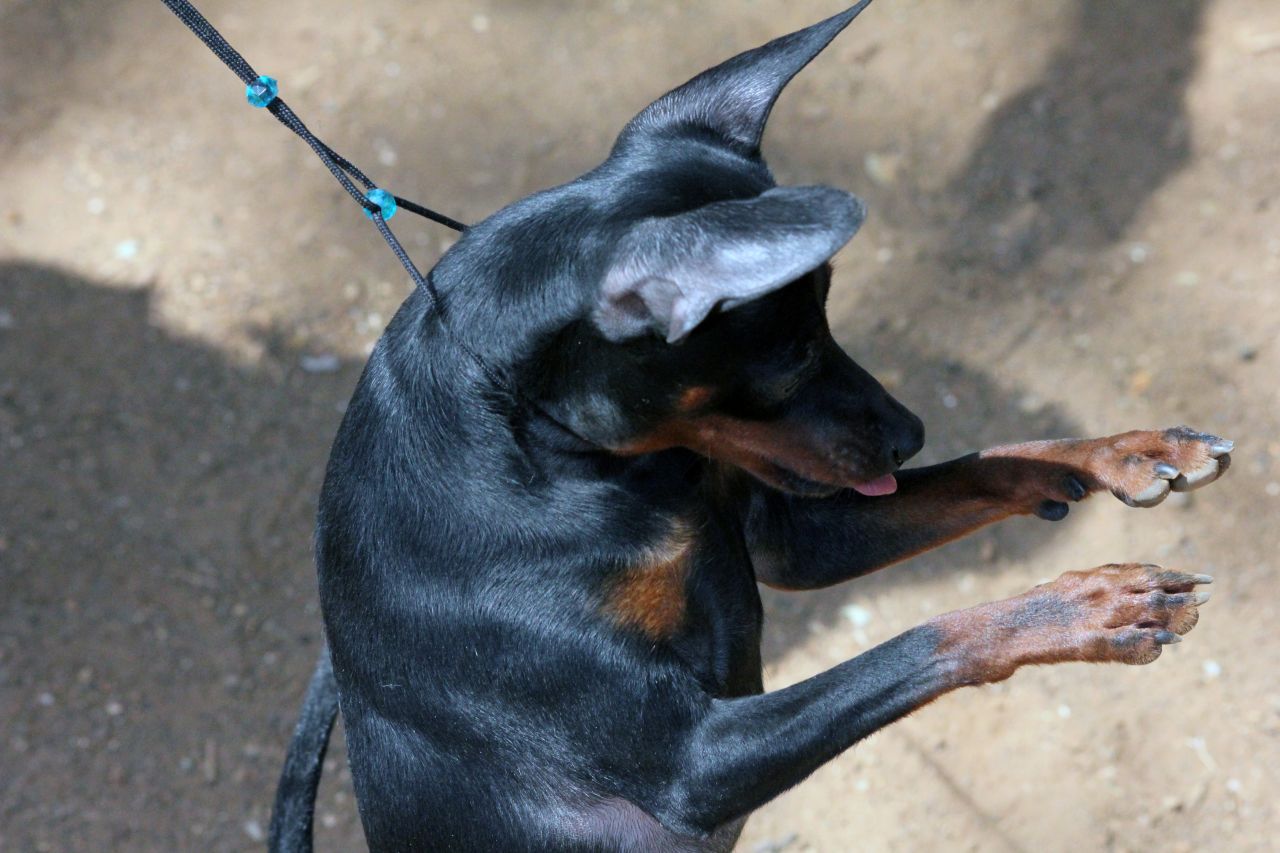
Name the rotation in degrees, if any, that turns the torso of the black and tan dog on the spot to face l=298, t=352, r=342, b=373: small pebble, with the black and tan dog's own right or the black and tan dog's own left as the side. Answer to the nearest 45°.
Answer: approximately 90° to the black and tan dog's own left

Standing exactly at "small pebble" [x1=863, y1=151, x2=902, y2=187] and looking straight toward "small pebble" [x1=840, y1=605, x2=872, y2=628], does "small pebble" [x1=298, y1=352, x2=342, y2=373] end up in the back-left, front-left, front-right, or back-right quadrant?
front-right

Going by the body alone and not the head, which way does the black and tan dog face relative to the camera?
to the viewer's right

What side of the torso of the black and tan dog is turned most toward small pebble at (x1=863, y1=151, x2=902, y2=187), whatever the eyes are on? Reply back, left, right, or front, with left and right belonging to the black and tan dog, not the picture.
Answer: left

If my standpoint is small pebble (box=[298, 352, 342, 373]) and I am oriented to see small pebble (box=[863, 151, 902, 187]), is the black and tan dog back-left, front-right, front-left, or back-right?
front-right
